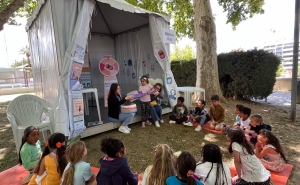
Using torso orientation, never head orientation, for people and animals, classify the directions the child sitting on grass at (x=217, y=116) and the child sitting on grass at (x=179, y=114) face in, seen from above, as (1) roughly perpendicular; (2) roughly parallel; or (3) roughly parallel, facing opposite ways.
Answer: roughly parallel

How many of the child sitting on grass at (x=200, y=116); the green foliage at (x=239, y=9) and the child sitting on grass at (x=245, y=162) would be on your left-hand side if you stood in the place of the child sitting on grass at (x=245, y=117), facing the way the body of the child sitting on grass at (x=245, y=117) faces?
1

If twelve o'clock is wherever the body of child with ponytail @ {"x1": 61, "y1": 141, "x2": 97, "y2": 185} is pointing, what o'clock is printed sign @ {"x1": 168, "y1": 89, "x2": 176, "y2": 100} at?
The printed sign is roughly at 12 o'clock from the child with ponytail.

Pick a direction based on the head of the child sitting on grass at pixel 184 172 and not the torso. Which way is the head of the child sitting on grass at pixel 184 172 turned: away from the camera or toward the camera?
away from the camera

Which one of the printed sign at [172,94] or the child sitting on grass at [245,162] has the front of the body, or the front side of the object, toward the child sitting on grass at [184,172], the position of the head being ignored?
the printed sign

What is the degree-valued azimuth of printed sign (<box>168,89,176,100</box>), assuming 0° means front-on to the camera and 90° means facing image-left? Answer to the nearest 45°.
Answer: approximately 0°

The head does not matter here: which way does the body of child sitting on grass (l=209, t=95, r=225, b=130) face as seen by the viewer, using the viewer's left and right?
facing the viewer and to the left of the viewer

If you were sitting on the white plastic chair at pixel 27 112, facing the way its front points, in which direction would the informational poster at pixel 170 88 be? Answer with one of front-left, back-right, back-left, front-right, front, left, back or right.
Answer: front-left

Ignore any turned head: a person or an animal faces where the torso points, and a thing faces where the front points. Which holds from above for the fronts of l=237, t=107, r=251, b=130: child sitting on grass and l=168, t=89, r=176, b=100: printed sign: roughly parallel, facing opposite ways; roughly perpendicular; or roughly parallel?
roughly perpendicular

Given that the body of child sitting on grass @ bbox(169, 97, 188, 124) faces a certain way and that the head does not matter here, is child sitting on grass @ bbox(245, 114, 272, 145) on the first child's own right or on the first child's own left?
on the first child's own left

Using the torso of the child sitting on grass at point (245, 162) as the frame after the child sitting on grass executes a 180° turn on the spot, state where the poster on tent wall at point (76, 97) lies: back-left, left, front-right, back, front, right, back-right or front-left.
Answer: back-right

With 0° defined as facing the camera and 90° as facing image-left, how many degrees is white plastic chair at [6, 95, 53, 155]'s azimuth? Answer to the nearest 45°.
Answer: approximately 315°

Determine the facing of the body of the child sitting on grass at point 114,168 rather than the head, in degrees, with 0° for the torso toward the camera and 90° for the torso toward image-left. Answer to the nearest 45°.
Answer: approximately 225°

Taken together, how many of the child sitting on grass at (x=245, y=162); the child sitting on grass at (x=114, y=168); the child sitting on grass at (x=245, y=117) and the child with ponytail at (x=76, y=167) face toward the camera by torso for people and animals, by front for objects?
0

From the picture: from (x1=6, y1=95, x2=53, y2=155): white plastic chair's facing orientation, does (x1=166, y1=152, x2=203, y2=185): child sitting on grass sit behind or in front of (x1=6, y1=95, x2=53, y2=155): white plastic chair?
in front

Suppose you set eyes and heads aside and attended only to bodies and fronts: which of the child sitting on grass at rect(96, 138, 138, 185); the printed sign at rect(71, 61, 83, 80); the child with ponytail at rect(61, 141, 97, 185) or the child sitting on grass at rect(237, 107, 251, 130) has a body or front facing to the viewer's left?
the child sitting on grass at rect(237, 107, 251, 130)

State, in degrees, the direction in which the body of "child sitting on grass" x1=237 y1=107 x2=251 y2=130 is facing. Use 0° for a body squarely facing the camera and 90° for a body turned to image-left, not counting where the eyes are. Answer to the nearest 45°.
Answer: approximately 90°

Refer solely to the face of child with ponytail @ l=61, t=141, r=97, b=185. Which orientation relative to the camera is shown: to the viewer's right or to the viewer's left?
to the viewer's right
